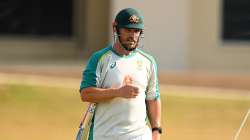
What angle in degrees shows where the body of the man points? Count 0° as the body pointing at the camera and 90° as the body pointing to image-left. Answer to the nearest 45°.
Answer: approximately 315°
